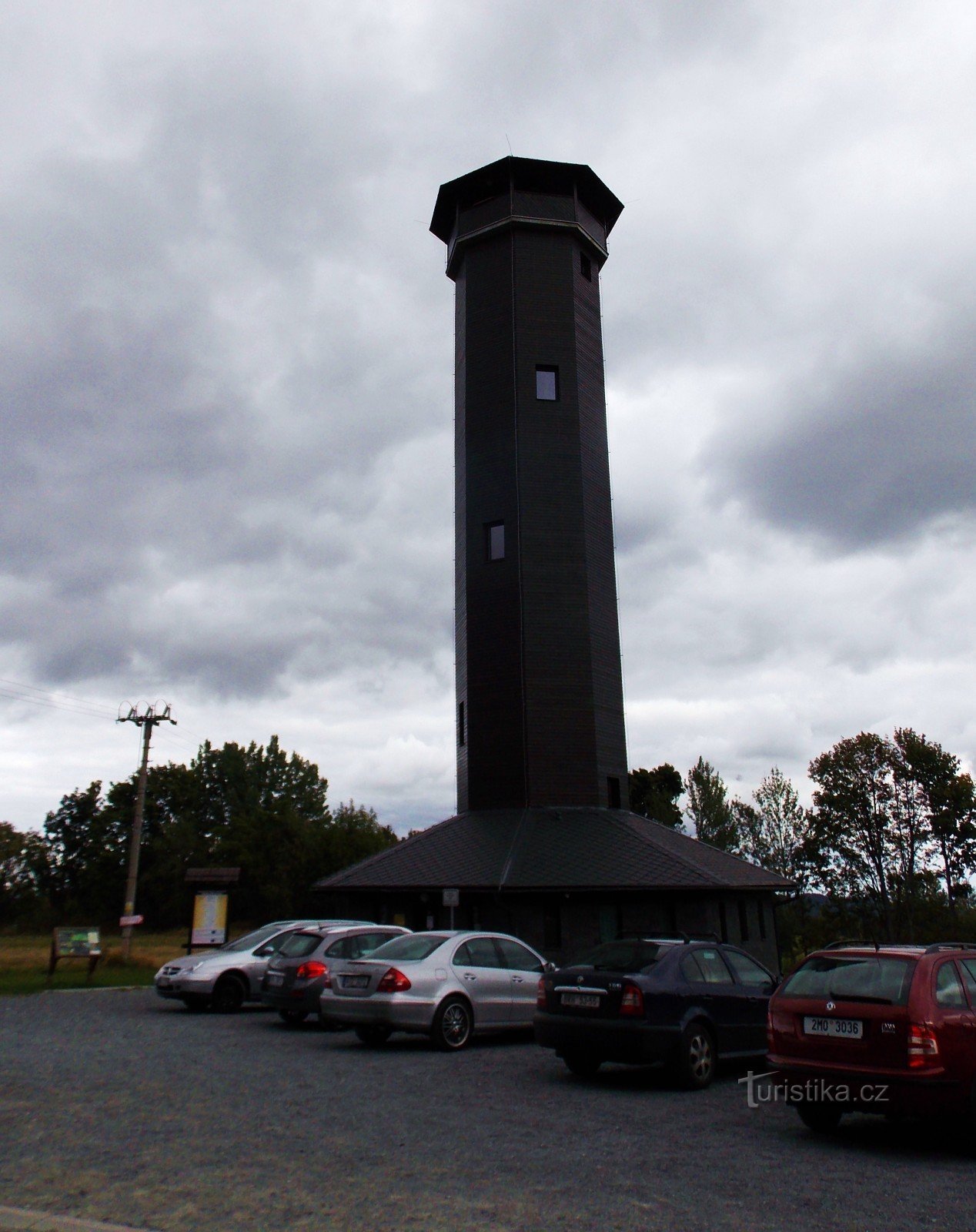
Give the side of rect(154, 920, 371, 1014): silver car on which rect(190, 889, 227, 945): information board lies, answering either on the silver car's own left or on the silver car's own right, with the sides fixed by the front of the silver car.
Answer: on the silver car's own right

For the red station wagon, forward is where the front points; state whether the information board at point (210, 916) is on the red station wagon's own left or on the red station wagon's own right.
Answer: on the red station wagon's own left

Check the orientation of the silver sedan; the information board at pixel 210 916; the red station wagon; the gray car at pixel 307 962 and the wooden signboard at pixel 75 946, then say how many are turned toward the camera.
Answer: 2

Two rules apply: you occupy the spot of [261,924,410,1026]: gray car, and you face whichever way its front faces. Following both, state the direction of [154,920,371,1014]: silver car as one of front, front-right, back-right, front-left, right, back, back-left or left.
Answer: left

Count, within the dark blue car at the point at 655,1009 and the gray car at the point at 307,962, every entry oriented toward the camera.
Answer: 0

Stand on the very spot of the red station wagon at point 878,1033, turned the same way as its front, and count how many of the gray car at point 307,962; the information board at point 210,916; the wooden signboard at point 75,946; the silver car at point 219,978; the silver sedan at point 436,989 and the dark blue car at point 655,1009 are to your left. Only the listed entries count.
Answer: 6

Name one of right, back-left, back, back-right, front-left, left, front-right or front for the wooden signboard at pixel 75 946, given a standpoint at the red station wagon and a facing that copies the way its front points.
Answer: left

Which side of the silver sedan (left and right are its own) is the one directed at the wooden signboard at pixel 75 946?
left

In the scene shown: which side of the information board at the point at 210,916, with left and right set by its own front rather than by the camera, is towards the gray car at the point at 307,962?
front

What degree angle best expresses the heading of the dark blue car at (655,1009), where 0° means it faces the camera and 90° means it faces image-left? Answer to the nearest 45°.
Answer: approximately 225°

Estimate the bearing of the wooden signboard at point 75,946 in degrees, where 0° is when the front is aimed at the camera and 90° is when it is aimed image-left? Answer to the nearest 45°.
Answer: approximately 0°

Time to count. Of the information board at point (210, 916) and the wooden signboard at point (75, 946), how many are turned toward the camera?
2

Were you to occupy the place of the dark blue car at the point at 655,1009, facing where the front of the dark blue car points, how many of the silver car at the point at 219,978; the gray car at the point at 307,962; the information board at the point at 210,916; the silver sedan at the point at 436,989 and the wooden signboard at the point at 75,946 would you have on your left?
5

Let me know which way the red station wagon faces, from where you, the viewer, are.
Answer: facing away from the viewer and to the right of the viewer

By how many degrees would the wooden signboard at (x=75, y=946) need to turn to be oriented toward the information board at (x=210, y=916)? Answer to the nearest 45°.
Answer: approximately 90° to its left

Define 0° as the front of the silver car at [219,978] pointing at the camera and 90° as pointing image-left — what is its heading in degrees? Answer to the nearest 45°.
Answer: approximately 45°

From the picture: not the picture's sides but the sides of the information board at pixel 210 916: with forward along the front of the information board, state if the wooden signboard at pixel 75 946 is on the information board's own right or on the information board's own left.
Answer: on the information board's own right

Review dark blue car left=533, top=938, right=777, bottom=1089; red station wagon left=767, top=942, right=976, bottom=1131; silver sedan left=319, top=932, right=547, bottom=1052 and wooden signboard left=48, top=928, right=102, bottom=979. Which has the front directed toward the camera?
the wooden signboard
